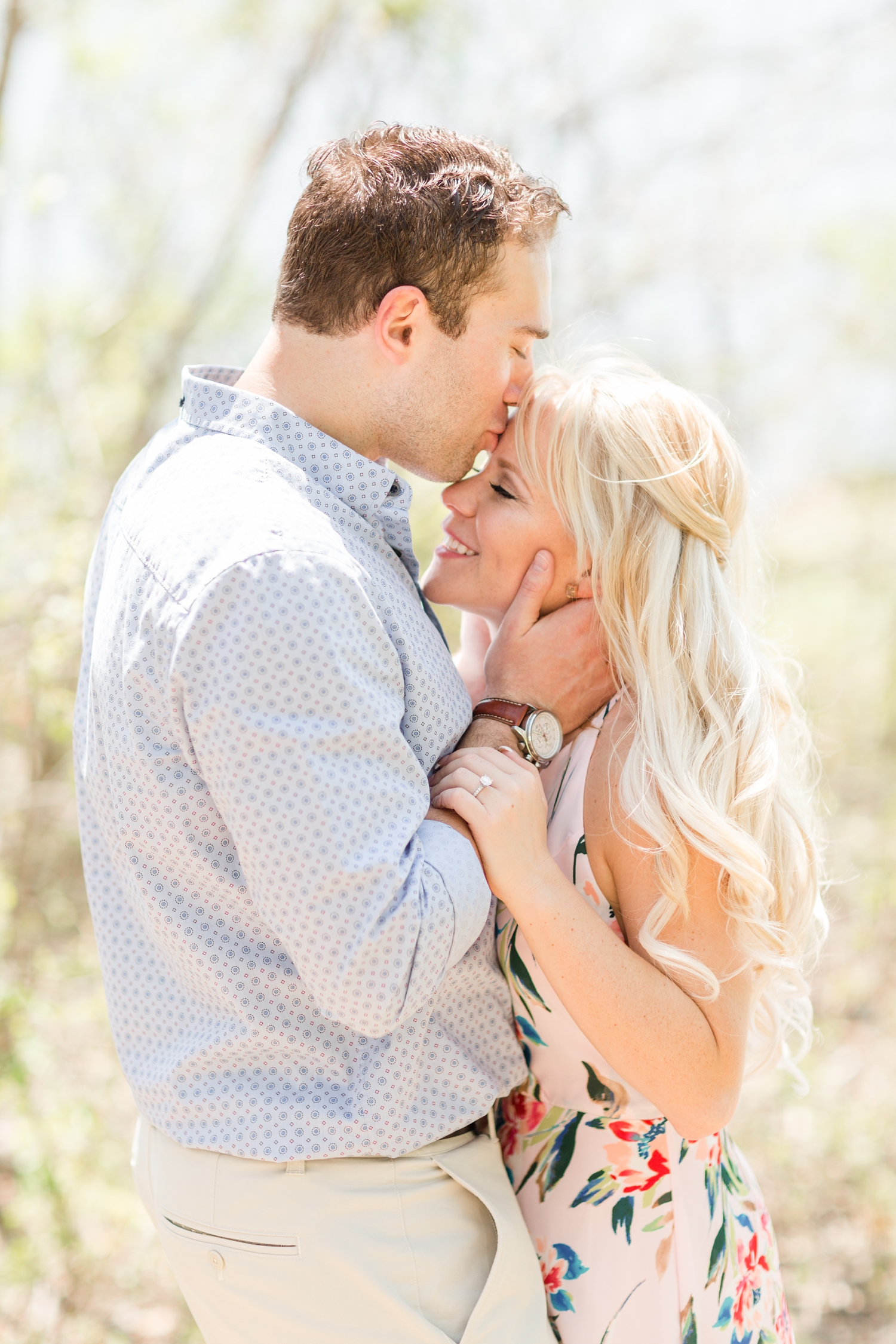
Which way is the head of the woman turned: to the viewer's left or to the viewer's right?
to the viewer's left

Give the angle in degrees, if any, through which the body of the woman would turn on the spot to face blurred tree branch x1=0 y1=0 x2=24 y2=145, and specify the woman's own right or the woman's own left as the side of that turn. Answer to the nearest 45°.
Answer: approximately 45° to the woman's own right

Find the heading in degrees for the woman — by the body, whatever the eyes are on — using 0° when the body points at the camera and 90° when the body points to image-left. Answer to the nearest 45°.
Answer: approximately 90°

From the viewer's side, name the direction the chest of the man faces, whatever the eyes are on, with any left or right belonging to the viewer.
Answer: facing to the right of the viewer

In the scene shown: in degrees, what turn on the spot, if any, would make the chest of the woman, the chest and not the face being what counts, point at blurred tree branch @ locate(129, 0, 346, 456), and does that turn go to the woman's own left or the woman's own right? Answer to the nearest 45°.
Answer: approximately 45° to the woman's own right

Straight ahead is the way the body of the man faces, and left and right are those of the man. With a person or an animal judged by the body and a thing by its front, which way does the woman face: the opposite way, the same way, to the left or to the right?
the opposite way

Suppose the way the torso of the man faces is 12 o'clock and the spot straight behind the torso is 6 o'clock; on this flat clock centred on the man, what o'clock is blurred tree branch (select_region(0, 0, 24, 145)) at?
The blurred tree branch is roughly at 8 o'clock from the man.

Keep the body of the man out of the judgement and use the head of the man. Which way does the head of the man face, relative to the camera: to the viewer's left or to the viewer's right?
to the viewer's right

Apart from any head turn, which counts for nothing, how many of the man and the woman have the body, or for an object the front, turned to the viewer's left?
1
